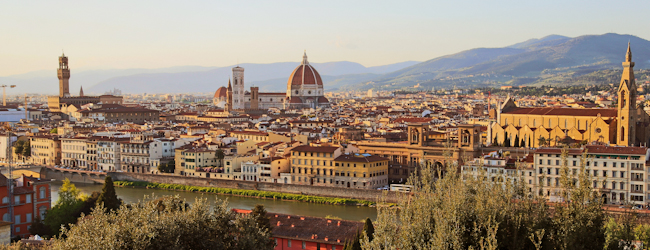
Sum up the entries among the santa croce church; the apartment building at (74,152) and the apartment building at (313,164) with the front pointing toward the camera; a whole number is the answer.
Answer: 2

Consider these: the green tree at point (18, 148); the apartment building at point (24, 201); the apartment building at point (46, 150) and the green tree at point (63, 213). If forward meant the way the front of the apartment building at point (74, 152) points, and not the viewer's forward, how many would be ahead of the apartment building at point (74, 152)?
2

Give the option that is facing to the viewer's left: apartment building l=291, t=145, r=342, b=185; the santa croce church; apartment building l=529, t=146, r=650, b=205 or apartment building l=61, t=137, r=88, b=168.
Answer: the santa croce church

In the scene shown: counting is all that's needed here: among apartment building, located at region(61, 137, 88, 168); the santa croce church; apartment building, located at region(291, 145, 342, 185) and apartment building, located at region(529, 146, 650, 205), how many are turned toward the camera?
3

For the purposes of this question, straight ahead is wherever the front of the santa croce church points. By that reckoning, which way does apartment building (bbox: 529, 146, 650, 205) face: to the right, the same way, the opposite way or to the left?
to the left

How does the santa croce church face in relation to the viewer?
to the viewer's left

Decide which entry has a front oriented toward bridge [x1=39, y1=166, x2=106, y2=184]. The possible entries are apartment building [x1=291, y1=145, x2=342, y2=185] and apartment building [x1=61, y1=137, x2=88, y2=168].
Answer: apartment building [x1=61, y1=137, x2=88, y2=168]

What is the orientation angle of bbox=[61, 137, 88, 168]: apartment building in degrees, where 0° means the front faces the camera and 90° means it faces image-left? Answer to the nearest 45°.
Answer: approximately 0°

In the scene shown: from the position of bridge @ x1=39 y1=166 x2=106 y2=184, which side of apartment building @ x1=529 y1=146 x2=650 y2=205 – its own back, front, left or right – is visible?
right

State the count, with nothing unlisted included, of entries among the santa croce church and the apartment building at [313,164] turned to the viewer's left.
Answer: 1

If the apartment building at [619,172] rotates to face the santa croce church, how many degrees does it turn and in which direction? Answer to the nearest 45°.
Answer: approximately 180°

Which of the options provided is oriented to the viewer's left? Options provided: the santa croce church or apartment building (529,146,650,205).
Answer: the santa croce church
